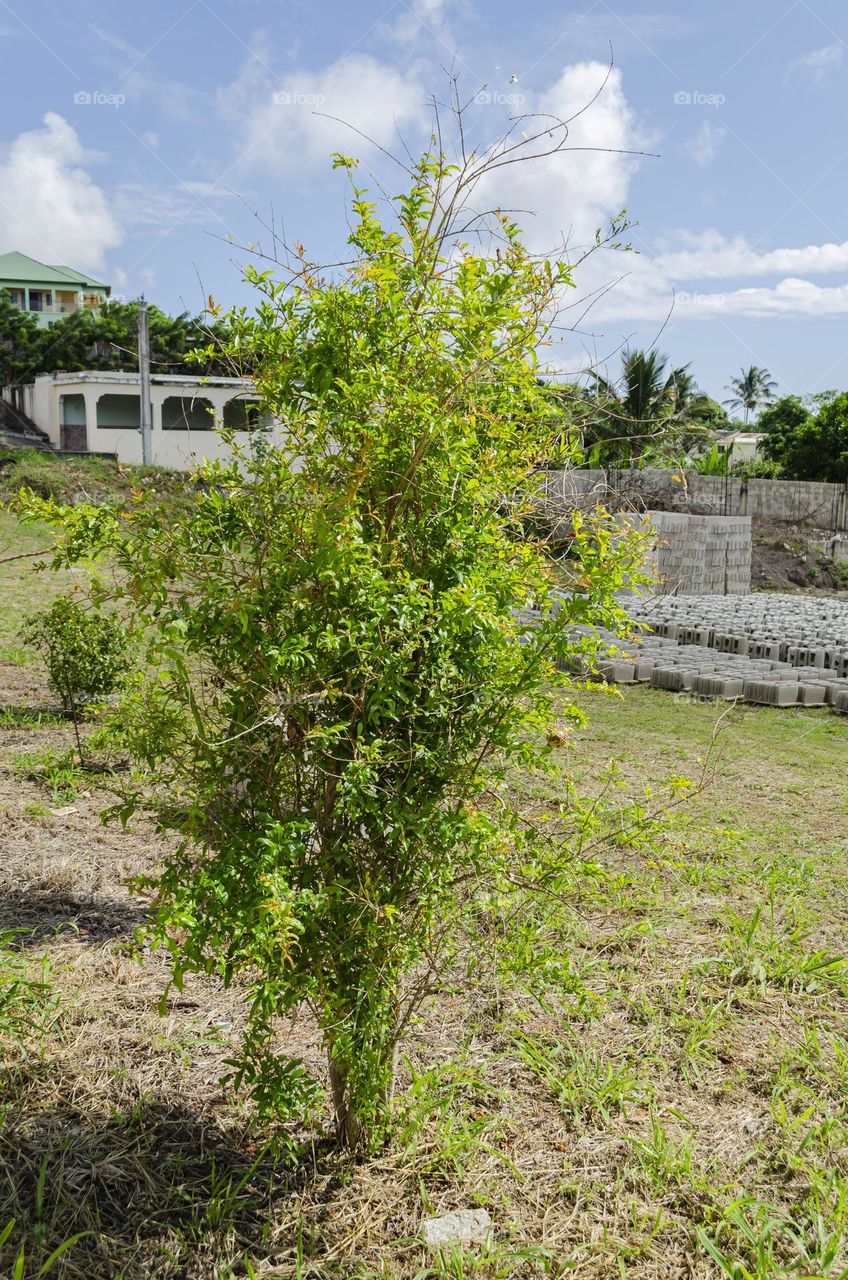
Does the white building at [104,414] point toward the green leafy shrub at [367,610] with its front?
yes

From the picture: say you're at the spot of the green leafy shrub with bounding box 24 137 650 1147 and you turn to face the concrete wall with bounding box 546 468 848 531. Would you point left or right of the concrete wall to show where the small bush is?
left

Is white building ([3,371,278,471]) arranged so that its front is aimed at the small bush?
yes

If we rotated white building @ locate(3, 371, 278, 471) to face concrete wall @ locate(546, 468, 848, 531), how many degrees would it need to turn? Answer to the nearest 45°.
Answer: approximately 90° to its left

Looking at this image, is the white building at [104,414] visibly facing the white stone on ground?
yes

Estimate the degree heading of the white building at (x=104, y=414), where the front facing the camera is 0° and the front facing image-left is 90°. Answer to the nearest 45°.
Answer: approximately 0°

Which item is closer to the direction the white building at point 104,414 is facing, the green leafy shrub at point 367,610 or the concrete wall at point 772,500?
the green leafy shrub
